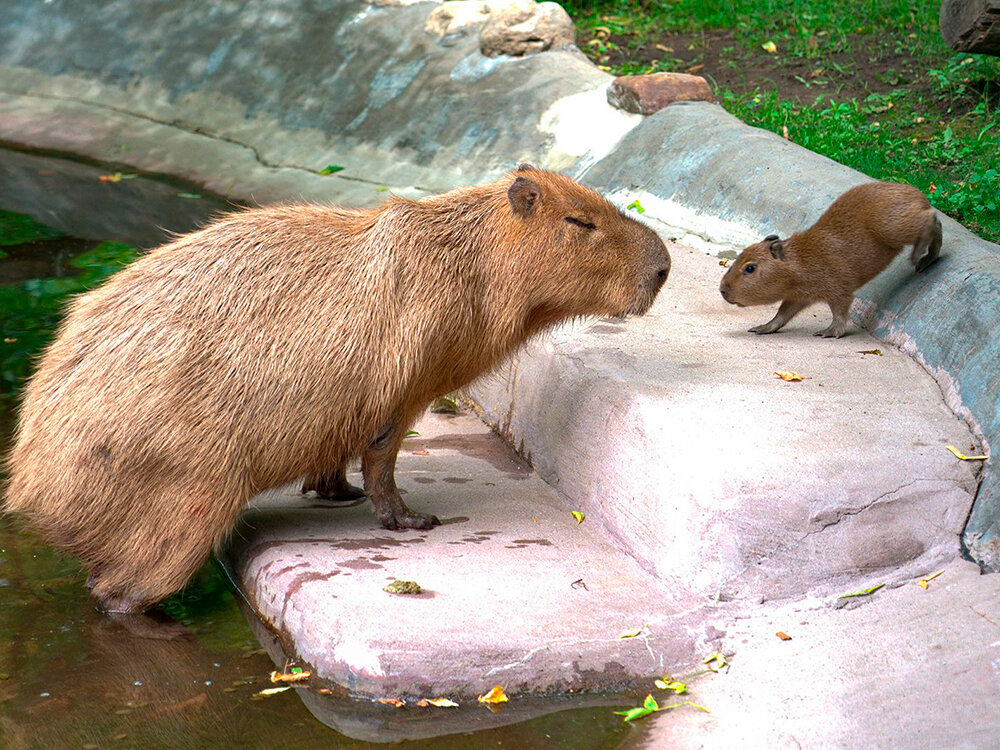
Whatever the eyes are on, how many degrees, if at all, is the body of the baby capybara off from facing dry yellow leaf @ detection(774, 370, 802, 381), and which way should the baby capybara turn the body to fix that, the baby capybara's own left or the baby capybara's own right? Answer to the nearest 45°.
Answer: approximately 90° to the baby capybara's own left

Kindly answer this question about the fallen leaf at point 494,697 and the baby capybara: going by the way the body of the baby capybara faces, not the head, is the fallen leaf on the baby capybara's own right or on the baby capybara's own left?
on the baby capybara's own left

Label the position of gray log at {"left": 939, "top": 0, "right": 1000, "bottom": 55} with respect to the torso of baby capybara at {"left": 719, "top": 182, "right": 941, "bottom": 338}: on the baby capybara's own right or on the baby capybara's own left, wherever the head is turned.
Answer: on the baby capybara's own right

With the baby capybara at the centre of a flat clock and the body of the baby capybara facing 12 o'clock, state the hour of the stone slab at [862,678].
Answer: The stone slab is roughly at 9 o'clock from the baby capybara.

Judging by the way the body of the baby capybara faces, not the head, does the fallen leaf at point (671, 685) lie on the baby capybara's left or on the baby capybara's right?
on the baby capybara's left

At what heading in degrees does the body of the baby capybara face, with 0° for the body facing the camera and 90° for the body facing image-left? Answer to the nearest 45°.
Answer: approximately 90°

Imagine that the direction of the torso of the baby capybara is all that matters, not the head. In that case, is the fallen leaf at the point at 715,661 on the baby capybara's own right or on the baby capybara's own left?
on the baby capybara's own left

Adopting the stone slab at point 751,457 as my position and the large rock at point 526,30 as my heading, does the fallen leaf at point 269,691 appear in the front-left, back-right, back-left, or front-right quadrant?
back-left

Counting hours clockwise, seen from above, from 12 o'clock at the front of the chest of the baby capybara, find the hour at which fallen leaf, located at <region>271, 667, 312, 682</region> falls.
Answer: The fallen leaf is roughly at 10 o'clock from the baby capybara.

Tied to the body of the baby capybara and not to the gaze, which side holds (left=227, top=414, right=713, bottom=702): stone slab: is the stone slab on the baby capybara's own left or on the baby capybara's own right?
on the baby capybara's own left
